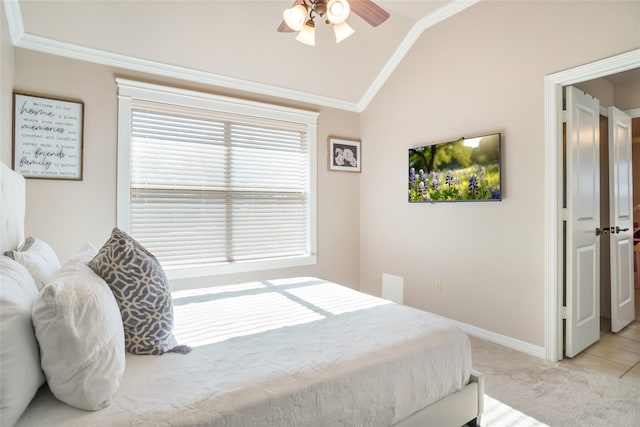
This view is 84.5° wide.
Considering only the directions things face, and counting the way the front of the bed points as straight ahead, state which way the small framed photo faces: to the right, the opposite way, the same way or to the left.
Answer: to the right

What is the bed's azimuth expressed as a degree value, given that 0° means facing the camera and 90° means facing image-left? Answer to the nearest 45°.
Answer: approximately 225°

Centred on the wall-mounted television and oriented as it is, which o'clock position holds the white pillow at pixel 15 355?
The white pillow is roughly at 11 o'clock from the wall-mounted television.

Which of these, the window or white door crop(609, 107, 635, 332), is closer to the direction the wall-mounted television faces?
the window

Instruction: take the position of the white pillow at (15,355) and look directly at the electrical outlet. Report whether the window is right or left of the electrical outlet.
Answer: left

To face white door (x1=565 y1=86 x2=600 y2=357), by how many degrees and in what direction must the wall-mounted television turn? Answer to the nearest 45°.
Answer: approximately 135° to its left

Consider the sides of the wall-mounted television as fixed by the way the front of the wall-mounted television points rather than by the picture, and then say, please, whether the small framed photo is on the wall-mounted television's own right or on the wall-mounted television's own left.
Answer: on the wall-mounted television's own right

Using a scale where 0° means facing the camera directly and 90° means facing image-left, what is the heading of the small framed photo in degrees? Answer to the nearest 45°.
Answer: approximately 315°

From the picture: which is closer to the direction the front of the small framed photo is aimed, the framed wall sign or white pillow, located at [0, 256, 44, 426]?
the white pillow
